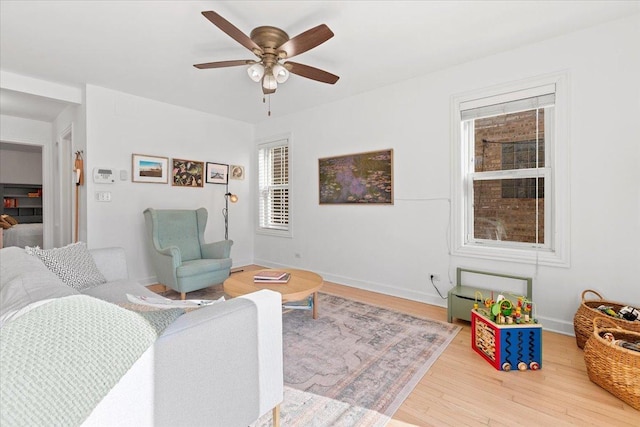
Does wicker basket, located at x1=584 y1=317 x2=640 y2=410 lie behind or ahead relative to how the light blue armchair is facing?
ahead

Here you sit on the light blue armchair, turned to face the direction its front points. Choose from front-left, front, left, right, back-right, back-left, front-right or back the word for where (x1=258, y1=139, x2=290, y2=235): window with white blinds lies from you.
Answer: left

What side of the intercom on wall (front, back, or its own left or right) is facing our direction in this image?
front

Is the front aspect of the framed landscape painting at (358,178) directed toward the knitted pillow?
yes

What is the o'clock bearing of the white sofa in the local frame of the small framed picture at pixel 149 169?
The white sofa is roughly at 12 o'clock from the small framed picture.

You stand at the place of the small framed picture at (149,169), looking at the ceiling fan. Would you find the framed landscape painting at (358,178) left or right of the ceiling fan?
left

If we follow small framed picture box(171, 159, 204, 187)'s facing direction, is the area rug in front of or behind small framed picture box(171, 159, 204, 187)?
in front

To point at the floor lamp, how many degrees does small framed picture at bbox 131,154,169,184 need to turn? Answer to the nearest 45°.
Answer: approximately 90° to its left

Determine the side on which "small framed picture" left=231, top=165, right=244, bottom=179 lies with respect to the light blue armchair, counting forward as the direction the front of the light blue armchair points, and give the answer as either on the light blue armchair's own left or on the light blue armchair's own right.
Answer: on the light blue armchair's own left

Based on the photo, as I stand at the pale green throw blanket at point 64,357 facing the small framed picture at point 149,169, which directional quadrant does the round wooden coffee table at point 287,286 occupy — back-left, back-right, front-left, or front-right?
front-right

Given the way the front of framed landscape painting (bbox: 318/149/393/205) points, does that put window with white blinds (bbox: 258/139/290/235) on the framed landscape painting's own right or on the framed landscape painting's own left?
on the framed landscape painting's own right

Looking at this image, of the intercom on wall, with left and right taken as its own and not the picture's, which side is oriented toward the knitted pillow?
front

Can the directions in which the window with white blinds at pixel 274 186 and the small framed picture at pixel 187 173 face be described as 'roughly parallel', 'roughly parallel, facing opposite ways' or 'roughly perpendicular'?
roughly perpendicular

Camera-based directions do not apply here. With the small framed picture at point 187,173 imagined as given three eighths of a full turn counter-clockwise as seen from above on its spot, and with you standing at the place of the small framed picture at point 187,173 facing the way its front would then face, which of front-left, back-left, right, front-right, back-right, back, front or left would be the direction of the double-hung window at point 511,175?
back-right

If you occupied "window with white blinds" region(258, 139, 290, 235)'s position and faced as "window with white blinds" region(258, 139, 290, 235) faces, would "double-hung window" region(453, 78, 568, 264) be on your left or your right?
on your left

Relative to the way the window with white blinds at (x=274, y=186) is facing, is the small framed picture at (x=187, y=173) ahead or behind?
ahead

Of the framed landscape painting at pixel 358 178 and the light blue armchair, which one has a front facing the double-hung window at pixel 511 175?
the light blue armchair

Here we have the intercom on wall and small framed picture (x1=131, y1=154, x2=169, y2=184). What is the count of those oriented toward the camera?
2

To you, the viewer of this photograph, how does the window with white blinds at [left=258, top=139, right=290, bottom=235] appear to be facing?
facing the viewer and to the left of the viewer
